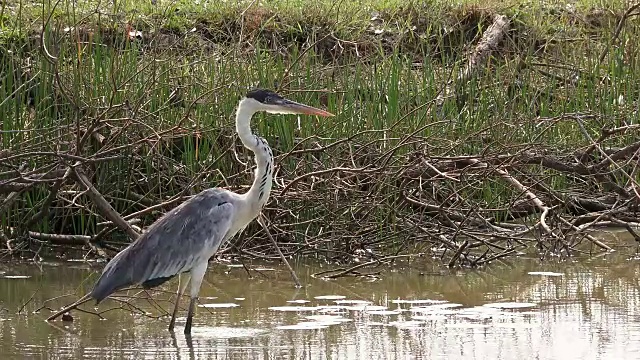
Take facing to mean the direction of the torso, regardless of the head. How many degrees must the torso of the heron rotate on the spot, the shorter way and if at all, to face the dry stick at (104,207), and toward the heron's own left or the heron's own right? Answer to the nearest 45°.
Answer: approximately 135° to the heron's own left

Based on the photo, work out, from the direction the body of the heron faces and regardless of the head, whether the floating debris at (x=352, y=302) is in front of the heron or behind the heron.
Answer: in front

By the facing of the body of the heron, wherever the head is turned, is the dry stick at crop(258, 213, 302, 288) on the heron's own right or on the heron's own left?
on the heron's own left

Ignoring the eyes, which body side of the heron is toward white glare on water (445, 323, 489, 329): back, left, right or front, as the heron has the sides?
front

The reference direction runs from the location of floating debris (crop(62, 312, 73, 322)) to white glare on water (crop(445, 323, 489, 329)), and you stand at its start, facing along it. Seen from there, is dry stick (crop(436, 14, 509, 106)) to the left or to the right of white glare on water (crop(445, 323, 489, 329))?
left

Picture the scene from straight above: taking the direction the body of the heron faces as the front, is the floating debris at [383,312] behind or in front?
in front

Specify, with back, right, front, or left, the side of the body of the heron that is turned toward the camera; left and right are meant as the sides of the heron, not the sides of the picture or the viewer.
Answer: right

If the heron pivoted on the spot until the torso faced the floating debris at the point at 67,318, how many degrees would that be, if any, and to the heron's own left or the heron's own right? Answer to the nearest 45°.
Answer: approximately 180°

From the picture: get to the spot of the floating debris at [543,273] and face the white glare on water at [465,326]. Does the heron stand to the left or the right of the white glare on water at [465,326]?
right

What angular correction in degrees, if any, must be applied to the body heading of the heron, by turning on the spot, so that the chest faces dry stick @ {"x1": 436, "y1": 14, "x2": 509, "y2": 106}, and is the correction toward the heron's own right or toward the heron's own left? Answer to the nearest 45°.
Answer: approximately 45° to the heron's own left

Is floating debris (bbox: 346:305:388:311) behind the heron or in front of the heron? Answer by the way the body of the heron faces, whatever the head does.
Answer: in front
